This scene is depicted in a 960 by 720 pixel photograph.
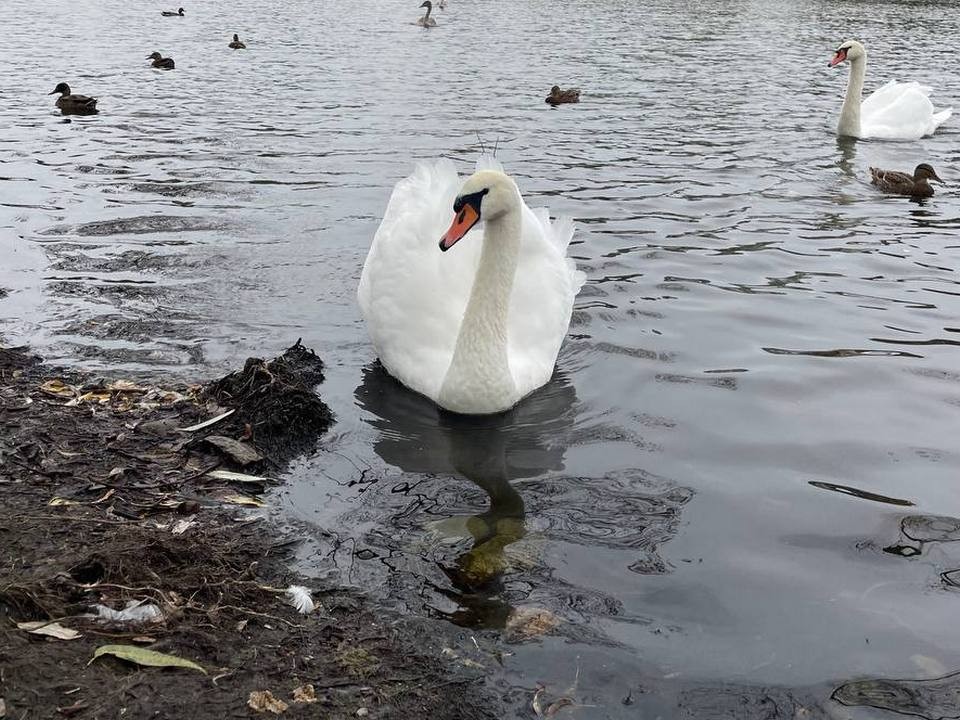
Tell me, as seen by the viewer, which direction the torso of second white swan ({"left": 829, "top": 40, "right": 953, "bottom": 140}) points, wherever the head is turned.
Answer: to the viewer's left

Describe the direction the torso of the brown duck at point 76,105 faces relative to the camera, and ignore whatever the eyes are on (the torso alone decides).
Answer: to the viewer's left

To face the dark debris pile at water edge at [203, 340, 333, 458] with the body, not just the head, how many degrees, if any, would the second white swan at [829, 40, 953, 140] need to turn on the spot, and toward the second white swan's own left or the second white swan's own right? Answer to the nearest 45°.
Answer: approximately 90° to the second white swan's own left

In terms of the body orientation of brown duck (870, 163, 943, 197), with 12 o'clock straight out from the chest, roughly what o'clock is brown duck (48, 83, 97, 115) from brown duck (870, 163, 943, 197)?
brown duck (48, 83, 97, 115) is roughly at 6 o'clock from brown duck (870, 163, 943, 197).

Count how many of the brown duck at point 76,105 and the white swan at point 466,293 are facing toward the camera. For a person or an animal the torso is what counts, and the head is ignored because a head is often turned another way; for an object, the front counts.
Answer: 1

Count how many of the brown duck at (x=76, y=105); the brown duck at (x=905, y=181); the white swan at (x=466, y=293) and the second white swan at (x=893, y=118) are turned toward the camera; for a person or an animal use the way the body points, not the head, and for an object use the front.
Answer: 1

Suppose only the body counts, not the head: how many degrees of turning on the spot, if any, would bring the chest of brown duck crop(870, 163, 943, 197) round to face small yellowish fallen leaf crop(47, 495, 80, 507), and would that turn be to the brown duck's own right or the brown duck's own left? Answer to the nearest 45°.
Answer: approximately 90° to the brown duck's own right

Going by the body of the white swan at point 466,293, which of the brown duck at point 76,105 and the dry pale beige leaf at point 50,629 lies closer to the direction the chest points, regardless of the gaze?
the dry pale beige leaf

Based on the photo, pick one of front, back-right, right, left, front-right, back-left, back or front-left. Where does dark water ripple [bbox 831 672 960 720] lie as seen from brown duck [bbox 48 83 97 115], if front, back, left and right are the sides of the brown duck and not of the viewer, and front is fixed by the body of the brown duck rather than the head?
left

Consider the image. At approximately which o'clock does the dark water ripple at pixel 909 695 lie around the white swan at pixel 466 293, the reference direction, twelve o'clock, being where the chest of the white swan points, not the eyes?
The dark water ripple is roughly at 11 o'clock from the white swan.

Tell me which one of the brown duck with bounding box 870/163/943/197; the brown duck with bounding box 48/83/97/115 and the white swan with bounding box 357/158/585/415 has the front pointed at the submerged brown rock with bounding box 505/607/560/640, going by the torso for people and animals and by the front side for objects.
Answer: the white swan

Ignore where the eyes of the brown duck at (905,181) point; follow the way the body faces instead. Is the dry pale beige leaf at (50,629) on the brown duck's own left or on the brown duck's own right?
on the brown duck's own right

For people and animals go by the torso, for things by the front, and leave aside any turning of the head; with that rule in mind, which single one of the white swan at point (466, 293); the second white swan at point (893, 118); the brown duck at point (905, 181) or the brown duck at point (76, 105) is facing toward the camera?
the white swan

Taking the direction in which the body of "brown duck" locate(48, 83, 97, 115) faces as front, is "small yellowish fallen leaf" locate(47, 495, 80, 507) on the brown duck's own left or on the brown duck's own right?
on the brown duck's own left

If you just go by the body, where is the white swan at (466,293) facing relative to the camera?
toward the camera

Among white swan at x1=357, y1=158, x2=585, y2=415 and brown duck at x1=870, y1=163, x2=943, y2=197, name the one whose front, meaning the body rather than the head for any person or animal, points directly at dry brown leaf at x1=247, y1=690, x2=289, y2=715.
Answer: the white swan

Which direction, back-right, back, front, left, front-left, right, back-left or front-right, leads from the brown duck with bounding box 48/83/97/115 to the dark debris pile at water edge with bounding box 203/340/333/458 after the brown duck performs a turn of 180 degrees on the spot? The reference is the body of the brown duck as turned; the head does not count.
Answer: right

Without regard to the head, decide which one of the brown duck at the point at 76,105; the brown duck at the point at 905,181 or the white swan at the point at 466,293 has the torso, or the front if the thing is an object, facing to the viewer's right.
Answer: the brown duck at the point at 905,181

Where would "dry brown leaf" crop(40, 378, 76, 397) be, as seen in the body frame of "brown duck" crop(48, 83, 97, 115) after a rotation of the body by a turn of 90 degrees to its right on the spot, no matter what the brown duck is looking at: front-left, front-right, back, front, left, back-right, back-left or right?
back

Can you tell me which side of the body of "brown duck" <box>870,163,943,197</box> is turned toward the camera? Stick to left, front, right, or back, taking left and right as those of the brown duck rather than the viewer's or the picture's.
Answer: right

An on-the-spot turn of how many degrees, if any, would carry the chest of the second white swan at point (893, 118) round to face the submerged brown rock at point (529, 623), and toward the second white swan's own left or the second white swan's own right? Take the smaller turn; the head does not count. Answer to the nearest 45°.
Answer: approximately 90° to the second white swan's own left
